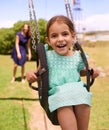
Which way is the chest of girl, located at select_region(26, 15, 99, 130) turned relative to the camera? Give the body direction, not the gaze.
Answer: toward the camera

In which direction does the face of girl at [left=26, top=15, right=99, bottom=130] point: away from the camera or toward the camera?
toward the camera
